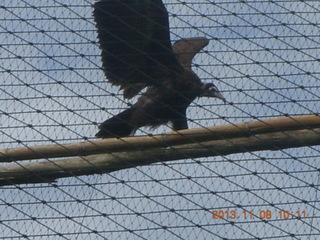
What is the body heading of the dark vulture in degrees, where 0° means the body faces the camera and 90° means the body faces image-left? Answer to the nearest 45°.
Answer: approximately 270°
